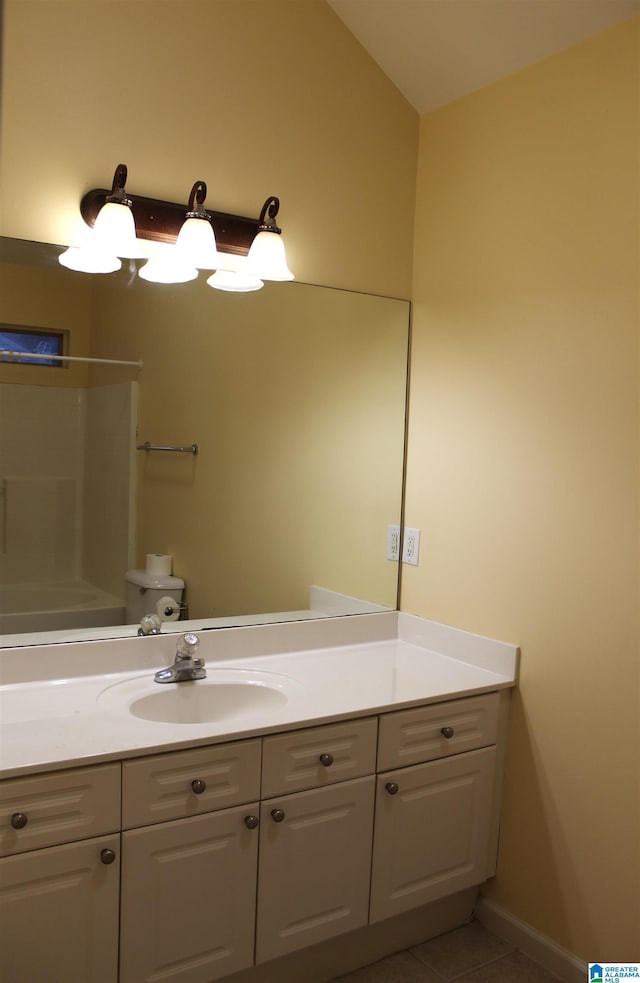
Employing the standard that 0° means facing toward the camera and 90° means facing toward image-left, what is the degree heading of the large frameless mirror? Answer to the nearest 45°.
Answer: approximately 315°

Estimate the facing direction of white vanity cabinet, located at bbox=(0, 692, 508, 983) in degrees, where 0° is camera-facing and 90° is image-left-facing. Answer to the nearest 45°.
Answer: approximately 315°

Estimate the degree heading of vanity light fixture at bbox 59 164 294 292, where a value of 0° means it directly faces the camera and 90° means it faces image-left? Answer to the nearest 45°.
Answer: approximately 315°
